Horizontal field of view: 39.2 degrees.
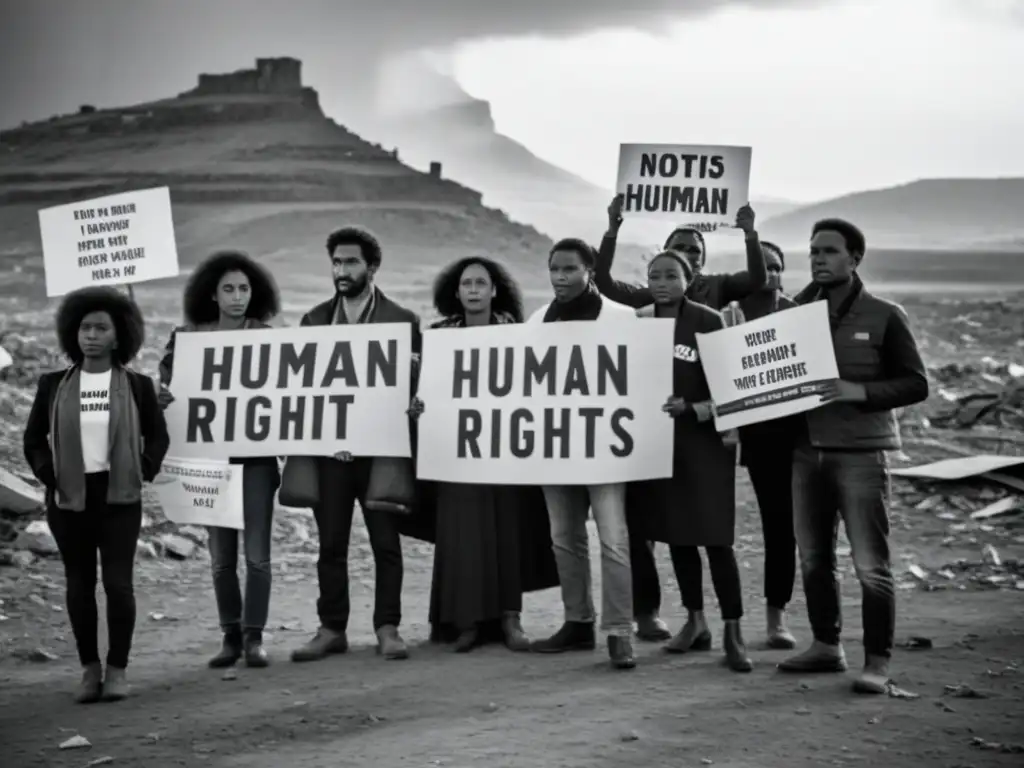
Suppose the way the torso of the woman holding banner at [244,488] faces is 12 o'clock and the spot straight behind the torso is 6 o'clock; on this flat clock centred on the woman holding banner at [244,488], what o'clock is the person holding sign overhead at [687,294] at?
the person holding sign overhead at [687,294] is roughly at 9 o'clock from the woman holding banner at [244,488].

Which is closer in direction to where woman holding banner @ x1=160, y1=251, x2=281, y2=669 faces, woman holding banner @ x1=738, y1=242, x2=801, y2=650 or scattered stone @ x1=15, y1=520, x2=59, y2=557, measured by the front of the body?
the woman holding banner

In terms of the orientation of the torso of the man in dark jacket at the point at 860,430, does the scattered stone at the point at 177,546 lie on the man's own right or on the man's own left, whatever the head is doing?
on the man's own right

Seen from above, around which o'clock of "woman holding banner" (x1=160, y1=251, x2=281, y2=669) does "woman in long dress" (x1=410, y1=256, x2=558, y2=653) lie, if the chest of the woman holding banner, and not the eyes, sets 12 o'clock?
The woman in long dress is roughly at 9 o'clock from the woman holding banner.

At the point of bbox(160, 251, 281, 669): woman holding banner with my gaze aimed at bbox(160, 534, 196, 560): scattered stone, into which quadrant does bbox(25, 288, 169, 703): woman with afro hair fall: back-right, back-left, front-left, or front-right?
back-left

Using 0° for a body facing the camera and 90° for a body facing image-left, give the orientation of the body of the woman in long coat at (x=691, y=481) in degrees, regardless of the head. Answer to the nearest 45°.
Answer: approximately 45°

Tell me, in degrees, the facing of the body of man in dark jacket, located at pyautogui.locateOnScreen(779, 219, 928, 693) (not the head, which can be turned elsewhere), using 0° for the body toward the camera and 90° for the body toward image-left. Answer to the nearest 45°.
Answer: approximately 45°
